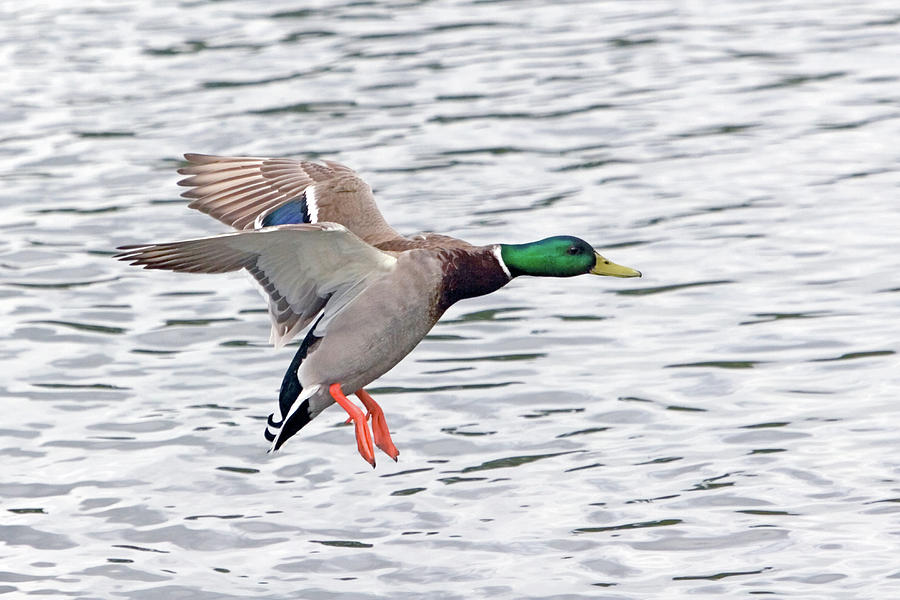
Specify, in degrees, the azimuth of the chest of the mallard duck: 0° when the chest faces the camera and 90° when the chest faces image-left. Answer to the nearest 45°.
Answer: approximately 270°
